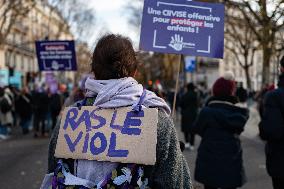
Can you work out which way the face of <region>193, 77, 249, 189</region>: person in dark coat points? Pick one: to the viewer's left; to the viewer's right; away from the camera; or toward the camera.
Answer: away from the camera

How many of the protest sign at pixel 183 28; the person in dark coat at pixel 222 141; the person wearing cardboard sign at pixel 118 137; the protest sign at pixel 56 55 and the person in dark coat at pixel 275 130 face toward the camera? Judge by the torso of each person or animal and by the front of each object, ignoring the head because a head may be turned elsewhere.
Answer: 2

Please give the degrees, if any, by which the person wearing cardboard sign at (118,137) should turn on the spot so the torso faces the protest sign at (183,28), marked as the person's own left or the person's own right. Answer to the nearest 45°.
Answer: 0° — they already face it

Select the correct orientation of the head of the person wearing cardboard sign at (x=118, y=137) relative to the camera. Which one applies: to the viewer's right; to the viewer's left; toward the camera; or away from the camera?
away from the camera

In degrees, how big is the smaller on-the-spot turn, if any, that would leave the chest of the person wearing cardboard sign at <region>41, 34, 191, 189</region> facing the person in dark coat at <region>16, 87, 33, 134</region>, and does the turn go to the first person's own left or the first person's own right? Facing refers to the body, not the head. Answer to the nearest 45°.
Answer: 0° — they already face them

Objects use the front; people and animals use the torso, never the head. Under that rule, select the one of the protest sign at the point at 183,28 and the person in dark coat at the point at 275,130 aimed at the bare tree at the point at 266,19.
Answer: the person in dark coat

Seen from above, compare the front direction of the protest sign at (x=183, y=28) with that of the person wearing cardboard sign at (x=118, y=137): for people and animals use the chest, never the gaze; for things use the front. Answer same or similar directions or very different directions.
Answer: very different directions

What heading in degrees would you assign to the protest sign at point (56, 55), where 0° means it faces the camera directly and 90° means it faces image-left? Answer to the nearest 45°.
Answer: approximately 0°

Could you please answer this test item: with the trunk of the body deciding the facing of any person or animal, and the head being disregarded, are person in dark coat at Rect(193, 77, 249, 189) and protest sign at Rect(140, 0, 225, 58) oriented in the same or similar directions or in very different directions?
very different directions

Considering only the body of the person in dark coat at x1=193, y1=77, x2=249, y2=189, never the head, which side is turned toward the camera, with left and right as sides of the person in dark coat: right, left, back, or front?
back

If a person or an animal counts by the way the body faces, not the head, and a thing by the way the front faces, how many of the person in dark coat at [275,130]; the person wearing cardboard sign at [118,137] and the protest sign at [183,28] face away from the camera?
2
